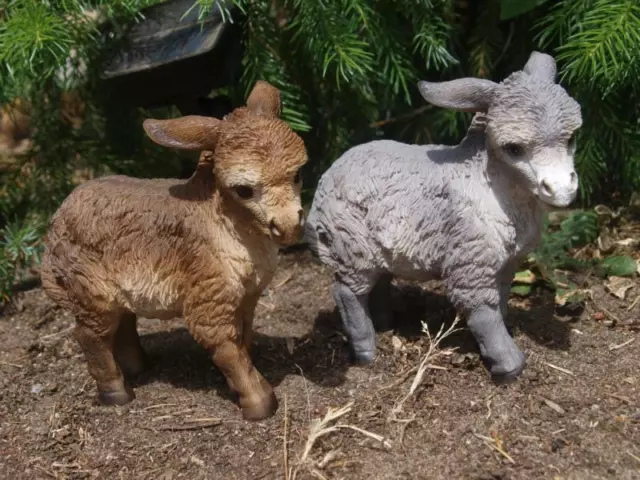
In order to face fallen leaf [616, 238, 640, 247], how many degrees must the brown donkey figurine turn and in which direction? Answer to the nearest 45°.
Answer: approximately 45° to its left

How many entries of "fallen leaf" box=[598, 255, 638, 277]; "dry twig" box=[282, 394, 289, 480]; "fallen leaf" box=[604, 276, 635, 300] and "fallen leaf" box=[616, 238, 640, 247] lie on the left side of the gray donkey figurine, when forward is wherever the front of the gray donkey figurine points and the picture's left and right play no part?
3

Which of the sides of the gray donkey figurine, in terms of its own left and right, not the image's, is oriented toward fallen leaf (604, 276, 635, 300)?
left

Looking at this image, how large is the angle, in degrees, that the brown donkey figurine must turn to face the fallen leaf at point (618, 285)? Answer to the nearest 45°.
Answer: approximately 45° to its left

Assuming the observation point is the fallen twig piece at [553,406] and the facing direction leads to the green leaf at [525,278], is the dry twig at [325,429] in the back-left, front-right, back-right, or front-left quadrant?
back-left

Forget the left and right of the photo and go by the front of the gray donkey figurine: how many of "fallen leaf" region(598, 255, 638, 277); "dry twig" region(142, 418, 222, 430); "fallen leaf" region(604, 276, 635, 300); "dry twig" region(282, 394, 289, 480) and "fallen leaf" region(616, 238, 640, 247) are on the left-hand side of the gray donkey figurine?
3

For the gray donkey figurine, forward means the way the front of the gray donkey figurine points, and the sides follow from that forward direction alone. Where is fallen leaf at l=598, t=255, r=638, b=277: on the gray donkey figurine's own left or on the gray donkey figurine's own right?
on the gray donkey figurine's own left
